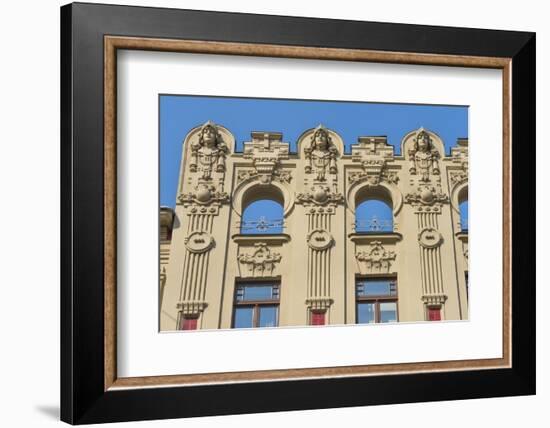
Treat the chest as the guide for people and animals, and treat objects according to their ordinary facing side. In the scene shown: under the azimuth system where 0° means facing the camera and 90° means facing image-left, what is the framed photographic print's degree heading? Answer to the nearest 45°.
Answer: approximately 315°
